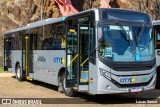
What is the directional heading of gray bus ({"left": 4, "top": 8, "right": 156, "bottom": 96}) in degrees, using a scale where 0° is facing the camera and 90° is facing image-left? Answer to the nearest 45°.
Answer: approximately 315°
